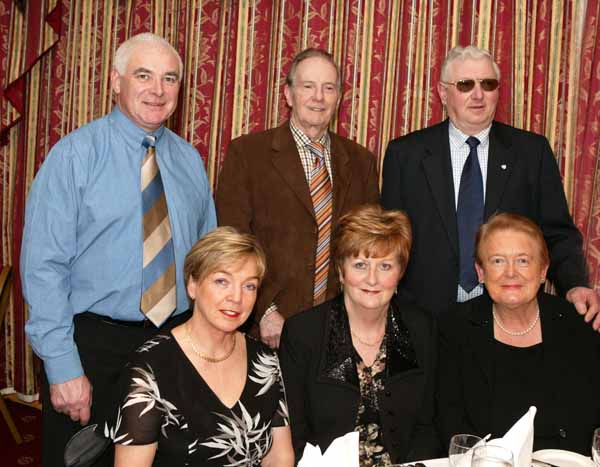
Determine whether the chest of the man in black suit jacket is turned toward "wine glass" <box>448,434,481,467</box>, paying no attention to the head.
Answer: yes

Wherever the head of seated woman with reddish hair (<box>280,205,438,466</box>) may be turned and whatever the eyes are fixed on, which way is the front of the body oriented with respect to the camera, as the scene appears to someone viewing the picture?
toward the camera

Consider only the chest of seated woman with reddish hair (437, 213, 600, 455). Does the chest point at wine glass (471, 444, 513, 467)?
yes

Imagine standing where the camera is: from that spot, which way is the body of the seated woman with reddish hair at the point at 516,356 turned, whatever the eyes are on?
toward the camera

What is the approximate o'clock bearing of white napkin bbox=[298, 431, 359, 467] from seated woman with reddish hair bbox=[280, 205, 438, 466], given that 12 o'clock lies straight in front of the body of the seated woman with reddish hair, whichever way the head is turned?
The white napkin is roughly at 12 o'clock from the seated woman with reddish hair.

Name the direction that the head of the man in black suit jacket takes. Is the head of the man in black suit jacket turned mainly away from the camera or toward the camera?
toward the camera

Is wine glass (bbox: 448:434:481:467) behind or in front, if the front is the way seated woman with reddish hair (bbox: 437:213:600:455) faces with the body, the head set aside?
in front

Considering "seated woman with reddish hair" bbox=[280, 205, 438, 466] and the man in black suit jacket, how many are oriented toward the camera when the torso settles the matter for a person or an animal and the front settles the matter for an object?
2

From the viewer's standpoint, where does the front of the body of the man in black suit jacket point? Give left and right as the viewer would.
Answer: facing the viewer

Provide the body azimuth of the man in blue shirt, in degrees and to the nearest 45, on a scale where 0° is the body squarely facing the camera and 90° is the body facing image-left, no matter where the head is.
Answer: approximately 315°

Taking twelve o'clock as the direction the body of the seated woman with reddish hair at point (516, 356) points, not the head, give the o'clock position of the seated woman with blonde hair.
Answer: The seated woman with blonde hair is roughly at 2 o'clock from the seated woman with reddish hair.

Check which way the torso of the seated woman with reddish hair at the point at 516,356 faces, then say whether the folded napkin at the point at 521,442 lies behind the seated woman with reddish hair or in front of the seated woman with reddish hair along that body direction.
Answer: in front

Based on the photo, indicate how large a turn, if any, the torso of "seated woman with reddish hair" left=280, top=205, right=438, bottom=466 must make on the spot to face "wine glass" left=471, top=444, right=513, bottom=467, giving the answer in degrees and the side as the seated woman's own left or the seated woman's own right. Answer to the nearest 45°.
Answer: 0° — they already face it

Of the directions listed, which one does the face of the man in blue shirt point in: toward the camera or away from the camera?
toward the camera
